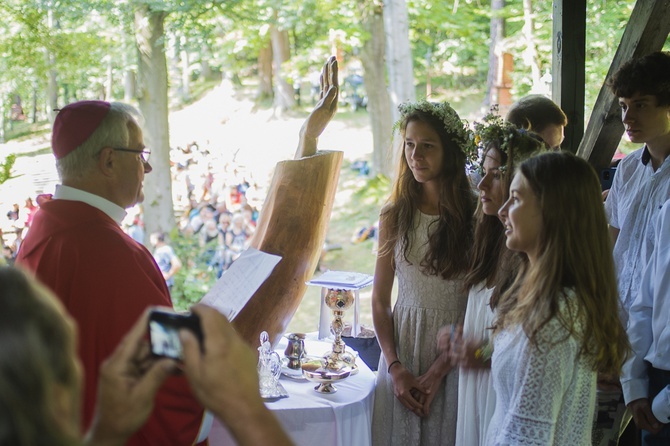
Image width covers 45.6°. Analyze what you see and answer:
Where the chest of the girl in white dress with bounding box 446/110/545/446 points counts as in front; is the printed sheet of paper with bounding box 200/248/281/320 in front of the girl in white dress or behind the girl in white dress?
in front

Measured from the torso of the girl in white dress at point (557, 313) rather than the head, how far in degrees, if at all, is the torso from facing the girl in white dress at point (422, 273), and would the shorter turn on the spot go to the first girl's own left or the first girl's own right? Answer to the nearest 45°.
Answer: approximately 45° to the first girl's own right

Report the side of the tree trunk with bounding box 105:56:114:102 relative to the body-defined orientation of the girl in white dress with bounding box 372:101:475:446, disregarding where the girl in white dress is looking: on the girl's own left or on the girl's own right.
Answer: on the girl's own right

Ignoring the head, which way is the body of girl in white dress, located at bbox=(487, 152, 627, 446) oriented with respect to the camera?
to the viewer's left

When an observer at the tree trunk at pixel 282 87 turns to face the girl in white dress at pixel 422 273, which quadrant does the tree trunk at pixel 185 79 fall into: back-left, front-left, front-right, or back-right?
back-right

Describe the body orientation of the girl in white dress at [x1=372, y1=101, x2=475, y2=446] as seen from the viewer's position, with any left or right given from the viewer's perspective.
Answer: facing the viewer and to the left of the viewer

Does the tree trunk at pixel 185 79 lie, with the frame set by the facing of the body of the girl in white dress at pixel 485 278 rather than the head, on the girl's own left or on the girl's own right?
on the girl's own right

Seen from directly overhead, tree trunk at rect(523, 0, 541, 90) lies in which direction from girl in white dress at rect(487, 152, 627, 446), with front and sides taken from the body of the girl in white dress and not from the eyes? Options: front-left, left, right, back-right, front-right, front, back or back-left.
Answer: right

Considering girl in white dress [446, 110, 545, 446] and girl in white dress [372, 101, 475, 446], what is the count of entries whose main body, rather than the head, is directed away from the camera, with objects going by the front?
0

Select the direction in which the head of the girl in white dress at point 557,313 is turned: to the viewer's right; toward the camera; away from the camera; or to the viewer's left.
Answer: to the viewer's left

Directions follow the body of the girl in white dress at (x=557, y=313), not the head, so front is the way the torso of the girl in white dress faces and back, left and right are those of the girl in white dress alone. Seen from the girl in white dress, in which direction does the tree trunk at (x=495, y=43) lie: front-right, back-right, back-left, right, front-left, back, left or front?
right

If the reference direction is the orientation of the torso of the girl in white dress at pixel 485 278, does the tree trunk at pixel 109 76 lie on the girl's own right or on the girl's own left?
on the girl's own right

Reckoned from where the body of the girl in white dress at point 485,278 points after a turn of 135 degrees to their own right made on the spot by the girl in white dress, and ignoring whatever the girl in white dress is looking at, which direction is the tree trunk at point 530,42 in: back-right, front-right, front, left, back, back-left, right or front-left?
front

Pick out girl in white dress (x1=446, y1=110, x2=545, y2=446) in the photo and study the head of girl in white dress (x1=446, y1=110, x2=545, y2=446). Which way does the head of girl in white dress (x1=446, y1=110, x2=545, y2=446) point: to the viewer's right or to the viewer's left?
to the viewer's left

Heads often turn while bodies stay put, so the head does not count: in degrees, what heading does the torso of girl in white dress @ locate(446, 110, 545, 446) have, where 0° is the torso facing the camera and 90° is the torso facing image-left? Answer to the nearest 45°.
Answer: approximately 45°
